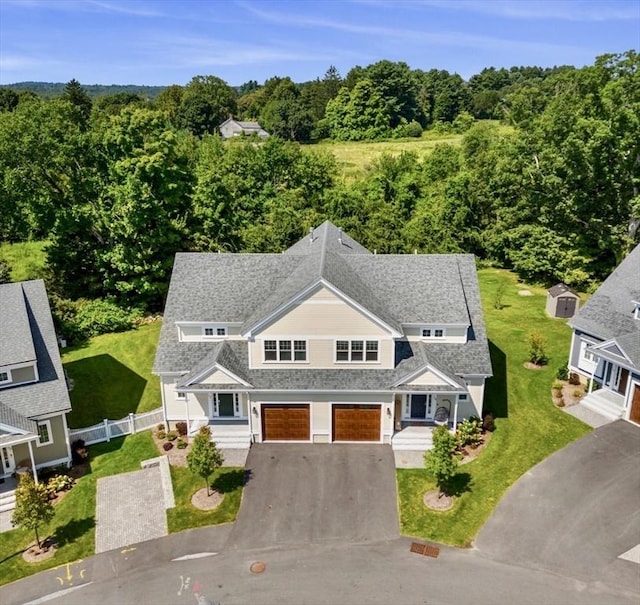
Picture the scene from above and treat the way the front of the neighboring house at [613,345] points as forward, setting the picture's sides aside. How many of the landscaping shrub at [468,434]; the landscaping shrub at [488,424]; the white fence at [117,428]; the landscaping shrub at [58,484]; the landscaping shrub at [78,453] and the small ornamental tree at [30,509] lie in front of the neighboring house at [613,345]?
6

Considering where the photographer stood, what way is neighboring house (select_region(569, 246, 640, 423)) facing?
facing the viewer and to the left of the viewer

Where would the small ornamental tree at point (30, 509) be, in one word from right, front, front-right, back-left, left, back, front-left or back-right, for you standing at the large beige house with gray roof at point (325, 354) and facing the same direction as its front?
front-right

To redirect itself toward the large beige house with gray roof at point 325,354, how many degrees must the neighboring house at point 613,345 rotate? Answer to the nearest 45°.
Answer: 0° — it already faces it

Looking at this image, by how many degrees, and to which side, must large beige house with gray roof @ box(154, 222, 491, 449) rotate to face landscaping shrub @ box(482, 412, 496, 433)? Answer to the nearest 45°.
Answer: approximately 90° to its left

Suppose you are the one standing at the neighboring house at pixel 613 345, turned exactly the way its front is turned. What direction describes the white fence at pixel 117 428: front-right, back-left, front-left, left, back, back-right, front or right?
front

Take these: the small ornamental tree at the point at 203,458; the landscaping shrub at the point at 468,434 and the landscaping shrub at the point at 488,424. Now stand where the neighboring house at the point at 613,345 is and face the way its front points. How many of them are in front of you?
3

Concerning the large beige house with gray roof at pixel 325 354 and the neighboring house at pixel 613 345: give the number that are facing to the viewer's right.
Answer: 0

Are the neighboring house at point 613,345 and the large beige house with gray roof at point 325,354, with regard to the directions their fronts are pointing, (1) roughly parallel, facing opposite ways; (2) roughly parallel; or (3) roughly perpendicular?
roughly perpendicular

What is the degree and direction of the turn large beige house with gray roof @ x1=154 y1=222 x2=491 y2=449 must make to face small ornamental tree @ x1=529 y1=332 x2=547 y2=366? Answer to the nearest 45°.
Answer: approximately 135° to its left

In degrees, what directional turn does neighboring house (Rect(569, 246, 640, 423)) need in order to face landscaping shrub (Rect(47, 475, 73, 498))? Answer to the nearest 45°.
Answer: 0° — it already faces it

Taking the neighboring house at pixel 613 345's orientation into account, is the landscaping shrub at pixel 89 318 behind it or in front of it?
in front

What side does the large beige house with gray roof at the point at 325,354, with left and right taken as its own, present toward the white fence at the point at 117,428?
right

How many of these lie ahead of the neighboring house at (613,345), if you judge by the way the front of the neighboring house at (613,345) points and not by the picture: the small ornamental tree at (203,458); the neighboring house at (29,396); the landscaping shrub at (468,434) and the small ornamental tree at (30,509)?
4

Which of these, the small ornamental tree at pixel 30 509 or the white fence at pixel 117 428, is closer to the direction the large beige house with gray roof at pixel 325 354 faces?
the small ornamental tree

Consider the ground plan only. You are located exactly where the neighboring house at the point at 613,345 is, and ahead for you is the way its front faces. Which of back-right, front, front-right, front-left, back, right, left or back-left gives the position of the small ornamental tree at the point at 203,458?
front

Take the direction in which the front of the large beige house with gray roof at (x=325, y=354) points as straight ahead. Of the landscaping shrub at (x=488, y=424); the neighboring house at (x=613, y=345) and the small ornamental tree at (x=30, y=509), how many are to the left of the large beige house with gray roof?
2

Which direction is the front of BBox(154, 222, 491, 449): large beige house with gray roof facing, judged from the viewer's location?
facing the viewer
